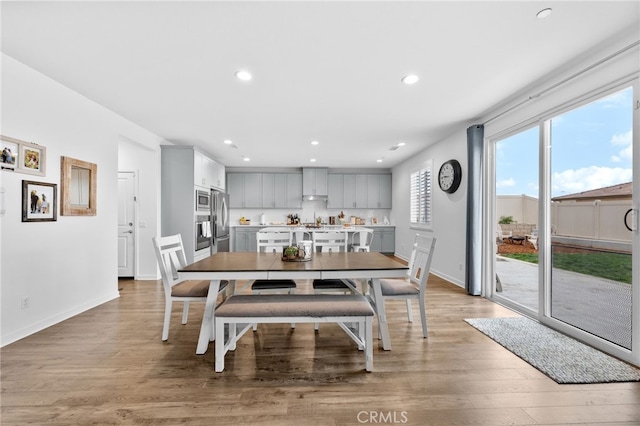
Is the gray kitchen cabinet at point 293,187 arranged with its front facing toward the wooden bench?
yes

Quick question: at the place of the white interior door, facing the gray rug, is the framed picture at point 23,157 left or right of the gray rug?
right

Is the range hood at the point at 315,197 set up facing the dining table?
yes

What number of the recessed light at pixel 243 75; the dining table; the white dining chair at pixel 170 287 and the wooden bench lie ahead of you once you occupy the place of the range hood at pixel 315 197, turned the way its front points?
4

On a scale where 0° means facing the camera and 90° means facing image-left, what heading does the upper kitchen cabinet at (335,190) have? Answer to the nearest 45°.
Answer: approximately 0°

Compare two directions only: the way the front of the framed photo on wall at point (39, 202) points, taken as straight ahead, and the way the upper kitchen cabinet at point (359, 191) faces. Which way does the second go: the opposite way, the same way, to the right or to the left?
to the right

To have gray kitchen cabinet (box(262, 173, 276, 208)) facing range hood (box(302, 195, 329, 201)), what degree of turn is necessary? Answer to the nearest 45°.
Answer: approximately 90° to its left

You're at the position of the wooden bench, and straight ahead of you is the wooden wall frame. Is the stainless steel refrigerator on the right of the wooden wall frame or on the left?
right
